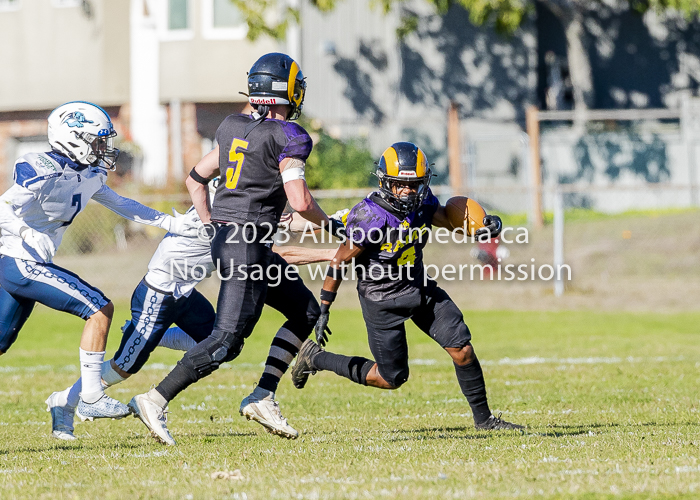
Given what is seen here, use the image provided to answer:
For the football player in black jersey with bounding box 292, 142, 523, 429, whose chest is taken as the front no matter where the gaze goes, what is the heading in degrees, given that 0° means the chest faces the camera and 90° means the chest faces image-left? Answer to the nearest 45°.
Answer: approximately 315°

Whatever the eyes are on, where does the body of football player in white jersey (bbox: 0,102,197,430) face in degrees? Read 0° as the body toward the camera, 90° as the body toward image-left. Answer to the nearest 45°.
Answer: approximately 270°

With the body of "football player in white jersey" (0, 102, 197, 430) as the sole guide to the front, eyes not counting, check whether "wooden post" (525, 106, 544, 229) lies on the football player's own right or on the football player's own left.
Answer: on the football player's own left

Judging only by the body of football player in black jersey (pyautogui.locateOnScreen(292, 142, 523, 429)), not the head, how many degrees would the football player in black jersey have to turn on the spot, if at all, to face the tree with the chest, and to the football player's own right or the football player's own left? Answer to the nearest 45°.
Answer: approximately 135° to the football player's own left

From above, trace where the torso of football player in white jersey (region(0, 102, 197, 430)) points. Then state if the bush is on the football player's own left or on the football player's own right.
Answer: on the football player's own left

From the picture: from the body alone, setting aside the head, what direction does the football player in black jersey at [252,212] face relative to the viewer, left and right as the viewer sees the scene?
facing away from the viewer and to the right of the viewer

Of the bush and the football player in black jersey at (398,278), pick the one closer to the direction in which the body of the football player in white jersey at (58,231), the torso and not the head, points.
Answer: the football player in black jersey

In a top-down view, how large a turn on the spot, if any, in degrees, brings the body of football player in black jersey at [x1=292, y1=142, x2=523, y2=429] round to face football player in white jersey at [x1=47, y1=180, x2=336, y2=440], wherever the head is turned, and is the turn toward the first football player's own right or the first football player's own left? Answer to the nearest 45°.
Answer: approximately 135° to the first football player's own right

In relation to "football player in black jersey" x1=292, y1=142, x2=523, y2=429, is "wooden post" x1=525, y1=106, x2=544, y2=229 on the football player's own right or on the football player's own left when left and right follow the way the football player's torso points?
on the football player's own left

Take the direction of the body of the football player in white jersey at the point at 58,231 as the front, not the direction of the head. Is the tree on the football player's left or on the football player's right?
on the football player's left

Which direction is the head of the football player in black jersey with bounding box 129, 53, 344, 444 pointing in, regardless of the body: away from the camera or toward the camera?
away from the camera
